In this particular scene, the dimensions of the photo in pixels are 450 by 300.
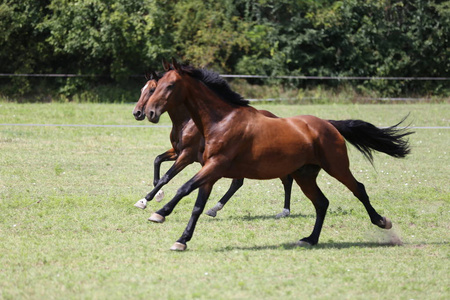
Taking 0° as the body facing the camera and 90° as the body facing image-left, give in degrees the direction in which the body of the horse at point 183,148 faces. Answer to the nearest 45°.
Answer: approximately 90°

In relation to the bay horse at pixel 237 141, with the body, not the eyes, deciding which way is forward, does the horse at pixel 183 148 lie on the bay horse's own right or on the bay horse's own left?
on the bay horse's own right

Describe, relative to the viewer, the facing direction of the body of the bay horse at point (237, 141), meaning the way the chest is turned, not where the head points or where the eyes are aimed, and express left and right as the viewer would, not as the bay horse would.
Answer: facing to the left of the viewer

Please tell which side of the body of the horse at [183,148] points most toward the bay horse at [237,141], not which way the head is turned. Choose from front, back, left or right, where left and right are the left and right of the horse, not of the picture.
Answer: left

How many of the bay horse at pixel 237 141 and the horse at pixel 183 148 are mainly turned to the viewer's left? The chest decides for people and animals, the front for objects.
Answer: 2
